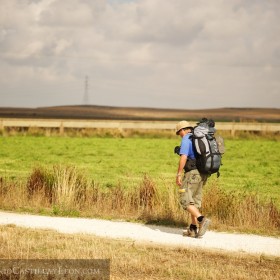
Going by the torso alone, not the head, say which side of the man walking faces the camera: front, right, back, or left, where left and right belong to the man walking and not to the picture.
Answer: left
